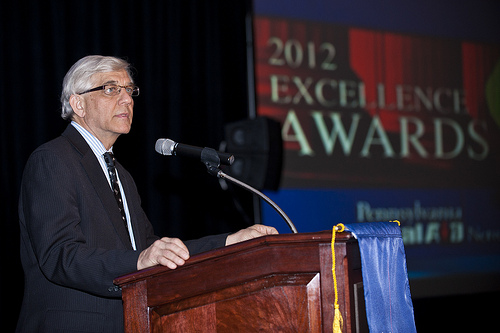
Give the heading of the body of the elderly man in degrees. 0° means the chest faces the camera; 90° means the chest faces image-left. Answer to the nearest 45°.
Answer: approximately 315°

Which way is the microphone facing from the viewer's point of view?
to the viewer's left

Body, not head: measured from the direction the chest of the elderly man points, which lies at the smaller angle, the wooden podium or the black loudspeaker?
the wooden podium

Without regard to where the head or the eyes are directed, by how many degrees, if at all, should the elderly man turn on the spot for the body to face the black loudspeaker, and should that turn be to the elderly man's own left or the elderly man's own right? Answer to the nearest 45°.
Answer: approximately 90° to the elderly man's own left

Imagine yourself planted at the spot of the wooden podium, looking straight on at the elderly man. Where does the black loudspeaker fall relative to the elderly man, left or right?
right

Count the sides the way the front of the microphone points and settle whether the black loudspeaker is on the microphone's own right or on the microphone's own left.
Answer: on the microphone's own right

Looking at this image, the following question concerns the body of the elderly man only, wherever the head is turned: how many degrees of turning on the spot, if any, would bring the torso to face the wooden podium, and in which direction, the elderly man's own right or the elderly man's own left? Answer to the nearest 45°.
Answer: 0° — they already face it
